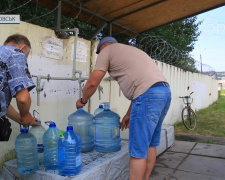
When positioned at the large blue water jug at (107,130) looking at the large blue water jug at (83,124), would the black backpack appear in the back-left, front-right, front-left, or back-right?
front-left

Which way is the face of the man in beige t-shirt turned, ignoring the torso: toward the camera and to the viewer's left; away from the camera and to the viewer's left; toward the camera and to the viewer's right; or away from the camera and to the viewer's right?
away from the camera and to the viewer's left

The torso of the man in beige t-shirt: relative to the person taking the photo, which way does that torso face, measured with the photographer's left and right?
facing away from the viewer and to the left of the viewer

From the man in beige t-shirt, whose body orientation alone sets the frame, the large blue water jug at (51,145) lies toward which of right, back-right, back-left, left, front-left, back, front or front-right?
front-left

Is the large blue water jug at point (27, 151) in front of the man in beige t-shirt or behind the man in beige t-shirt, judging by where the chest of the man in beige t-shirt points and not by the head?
in front

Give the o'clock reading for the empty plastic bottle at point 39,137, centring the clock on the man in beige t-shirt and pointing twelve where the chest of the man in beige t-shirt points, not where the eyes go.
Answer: The empty plastic bottle is roughly at 11 o'clock from the man in beige t-shirt.

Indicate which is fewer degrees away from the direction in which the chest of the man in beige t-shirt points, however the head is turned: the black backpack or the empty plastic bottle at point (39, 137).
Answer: the empty plastic bottle

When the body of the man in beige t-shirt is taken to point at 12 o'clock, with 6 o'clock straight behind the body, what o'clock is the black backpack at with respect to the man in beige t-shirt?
The black backpack is roughly at 10 o'clock from the man in beige t-shirt.

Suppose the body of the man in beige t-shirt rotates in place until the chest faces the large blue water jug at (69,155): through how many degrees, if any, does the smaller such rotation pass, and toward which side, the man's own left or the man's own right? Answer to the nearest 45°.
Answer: approximately 45° to the man's own left

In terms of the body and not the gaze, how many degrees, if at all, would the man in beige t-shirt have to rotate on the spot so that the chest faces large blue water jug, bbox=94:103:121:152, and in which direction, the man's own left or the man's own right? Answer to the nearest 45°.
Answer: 0° — they already face it
